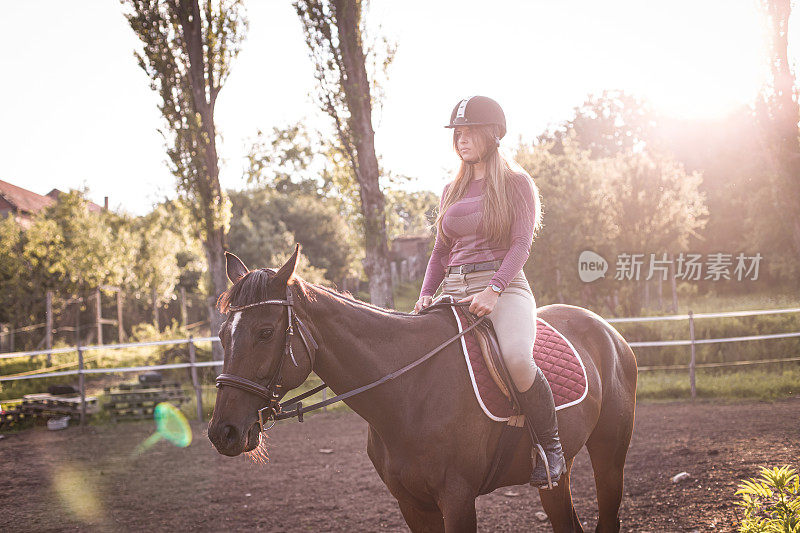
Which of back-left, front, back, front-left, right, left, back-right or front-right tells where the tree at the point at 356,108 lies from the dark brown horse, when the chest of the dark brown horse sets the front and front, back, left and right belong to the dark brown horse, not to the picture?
back-right

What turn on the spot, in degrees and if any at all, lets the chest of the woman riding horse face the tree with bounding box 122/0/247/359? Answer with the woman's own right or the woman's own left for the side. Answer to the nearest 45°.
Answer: approximately 90° to the woman's own right

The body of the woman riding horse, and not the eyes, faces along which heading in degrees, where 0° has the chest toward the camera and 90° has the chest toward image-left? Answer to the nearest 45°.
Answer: approximately 45°

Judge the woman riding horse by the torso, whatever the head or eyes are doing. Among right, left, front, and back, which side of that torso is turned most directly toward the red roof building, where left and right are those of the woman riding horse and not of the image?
right

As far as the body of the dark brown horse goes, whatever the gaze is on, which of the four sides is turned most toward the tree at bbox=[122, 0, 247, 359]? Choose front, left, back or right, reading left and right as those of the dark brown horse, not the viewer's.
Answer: right

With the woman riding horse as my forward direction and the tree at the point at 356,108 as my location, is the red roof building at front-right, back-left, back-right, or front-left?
back-right

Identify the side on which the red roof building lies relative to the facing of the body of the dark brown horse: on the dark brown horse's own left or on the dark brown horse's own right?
on the dark brown horse's own right

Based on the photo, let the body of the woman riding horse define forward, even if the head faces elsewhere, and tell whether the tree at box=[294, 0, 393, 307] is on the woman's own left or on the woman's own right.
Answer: on the woman's own right

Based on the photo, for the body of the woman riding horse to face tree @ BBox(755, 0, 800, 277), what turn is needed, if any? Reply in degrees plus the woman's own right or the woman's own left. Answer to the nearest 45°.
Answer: approximately 180°

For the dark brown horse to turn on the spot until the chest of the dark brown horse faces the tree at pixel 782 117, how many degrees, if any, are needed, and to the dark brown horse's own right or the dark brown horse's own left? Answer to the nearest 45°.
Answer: approximately 180°
